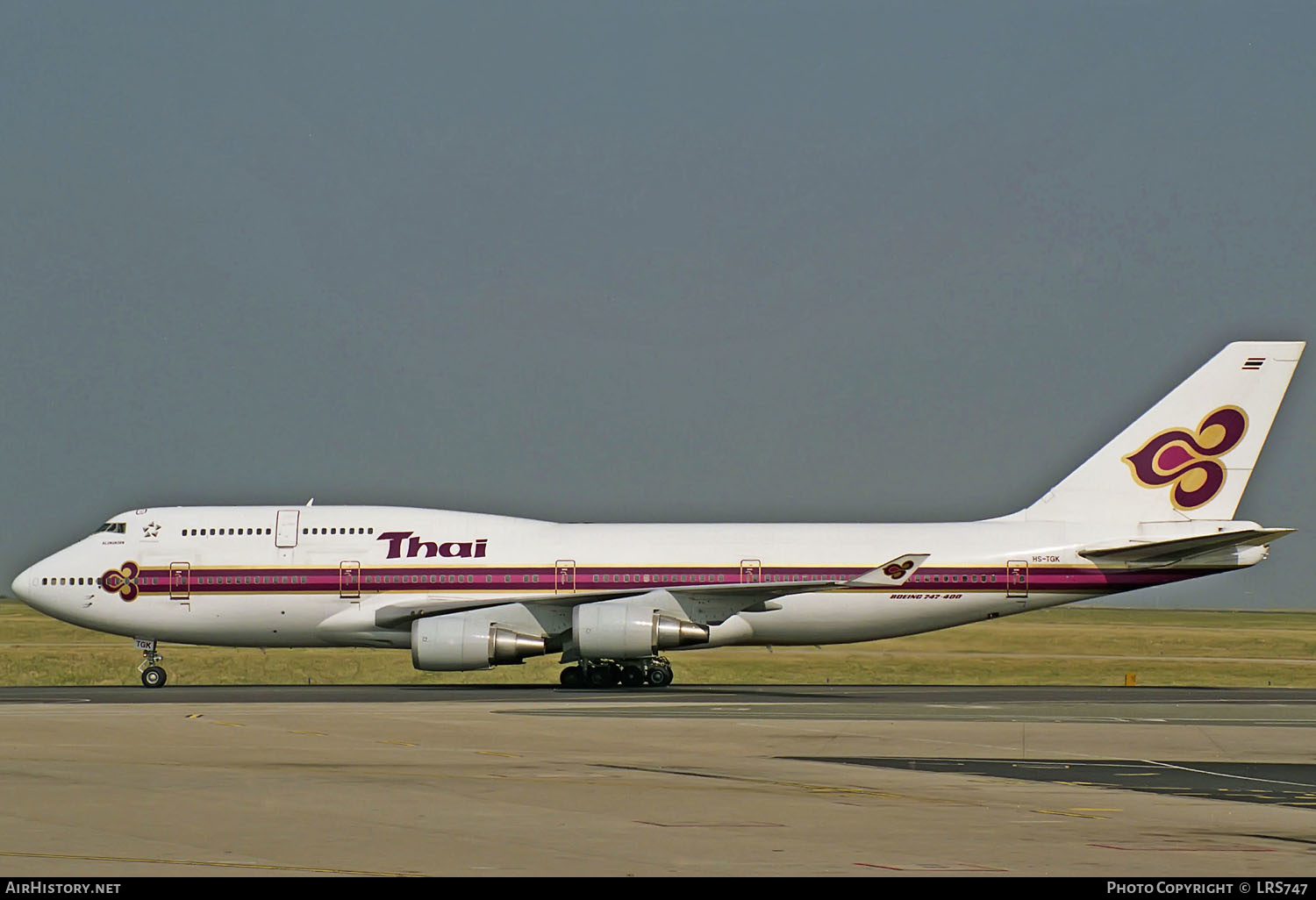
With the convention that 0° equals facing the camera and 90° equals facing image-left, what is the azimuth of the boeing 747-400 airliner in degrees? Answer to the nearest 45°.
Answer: approximately 90°
